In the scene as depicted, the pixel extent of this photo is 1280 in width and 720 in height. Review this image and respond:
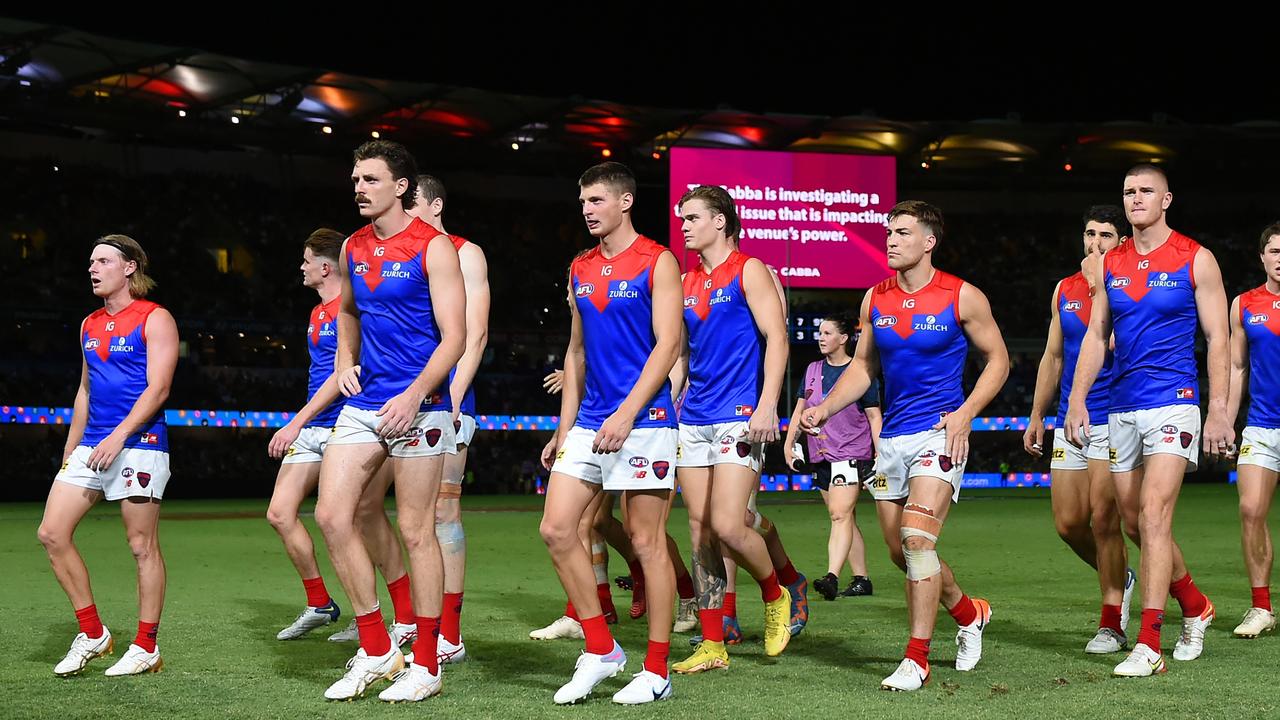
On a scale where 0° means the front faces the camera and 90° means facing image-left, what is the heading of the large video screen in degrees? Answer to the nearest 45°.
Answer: approximately 0°
